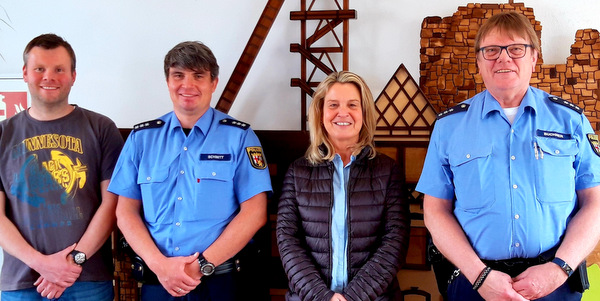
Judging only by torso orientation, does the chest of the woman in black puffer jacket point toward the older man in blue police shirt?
no

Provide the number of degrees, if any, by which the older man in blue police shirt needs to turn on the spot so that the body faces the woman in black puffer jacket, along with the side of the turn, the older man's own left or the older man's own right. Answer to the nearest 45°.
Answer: approximately 90° to the older man's own right

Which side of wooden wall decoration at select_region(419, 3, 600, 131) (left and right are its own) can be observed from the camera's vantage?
front

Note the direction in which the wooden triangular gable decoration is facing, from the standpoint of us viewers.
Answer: facing the viewer

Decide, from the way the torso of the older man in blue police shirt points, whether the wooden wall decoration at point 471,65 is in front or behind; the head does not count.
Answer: behind

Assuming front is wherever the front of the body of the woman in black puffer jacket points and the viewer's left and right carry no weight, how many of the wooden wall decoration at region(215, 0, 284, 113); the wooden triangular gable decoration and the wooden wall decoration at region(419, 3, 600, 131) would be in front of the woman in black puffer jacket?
0

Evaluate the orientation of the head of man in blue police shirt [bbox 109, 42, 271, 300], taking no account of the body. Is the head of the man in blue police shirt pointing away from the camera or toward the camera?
toward the camera

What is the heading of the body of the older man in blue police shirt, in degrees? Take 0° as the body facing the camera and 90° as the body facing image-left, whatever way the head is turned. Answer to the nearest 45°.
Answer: approximately 0°

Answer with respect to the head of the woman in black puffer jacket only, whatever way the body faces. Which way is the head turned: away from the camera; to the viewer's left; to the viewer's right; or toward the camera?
toward the camera

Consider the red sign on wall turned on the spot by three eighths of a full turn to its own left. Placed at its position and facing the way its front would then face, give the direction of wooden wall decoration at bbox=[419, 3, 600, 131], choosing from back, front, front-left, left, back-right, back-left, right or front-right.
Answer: right

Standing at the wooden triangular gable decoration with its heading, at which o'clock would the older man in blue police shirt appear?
The older man in blue police shirt is roughly at 11 o'clock from the wooden triangular gable decoration.

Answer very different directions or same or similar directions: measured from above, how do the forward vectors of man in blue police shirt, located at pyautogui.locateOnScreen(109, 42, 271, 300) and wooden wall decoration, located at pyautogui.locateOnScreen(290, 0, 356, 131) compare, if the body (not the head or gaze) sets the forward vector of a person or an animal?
same or similar directions

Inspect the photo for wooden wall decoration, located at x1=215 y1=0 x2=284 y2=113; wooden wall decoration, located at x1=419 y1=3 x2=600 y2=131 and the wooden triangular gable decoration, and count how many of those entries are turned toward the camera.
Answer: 3

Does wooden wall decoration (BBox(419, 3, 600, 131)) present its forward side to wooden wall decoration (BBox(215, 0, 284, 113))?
no

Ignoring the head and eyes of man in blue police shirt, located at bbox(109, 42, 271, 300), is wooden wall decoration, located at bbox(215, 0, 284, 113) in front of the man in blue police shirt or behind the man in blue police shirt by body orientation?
behind

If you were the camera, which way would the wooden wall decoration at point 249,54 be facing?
facing the viewer

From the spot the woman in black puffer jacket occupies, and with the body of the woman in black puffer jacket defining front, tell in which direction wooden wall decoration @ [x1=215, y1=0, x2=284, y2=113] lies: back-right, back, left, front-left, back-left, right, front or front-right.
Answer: back-right
